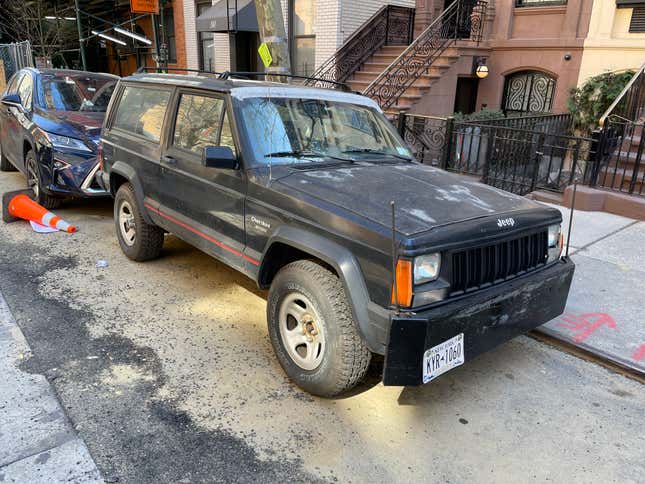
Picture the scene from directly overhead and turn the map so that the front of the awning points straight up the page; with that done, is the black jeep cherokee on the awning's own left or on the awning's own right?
on the awning's own left

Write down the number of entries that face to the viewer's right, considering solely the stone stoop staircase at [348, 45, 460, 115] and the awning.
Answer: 0

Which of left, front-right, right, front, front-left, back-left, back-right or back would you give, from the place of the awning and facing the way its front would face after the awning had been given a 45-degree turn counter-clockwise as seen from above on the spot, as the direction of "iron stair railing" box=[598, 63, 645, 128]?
front-left

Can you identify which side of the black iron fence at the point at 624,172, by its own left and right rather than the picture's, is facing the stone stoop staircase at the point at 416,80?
right

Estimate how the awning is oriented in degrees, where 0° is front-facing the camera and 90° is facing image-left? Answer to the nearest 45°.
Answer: approximately 45°

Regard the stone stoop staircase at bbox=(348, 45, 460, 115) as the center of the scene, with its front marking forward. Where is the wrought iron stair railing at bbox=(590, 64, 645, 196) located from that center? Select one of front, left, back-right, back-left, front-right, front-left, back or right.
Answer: left

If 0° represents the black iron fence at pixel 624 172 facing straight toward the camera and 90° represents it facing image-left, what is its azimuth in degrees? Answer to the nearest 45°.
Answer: approximately 45°

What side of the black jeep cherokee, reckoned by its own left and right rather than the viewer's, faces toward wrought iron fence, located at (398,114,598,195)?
left

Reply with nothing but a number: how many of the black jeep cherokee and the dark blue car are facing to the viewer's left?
0

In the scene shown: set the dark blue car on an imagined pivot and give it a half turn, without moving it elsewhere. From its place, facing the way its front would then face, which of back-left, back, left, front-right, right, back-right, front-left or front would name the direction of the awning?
right

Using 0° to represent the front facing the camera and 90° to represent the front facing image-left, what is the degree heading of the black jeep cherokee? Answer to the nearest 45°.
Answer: approximately 315°

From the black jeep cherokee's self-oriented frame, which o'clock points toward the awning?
The awning is roughly at 7 o'clock from the black jeep cherokee.

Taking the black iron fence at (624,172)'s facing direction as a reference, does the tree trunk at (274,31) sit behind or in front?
in front

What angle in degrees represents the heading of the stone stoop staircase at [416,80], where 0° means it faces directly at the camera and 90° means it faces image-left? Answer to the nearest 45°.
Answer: approximately 45°

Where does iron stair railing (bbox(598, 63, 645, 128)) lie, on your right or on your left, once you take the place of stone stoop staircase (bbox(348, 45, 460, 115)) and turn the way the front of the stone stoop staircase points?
on your left

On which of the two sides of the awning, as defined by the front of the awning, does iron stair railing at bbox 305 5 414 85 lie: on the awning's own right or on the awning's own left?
on the awning's own left
